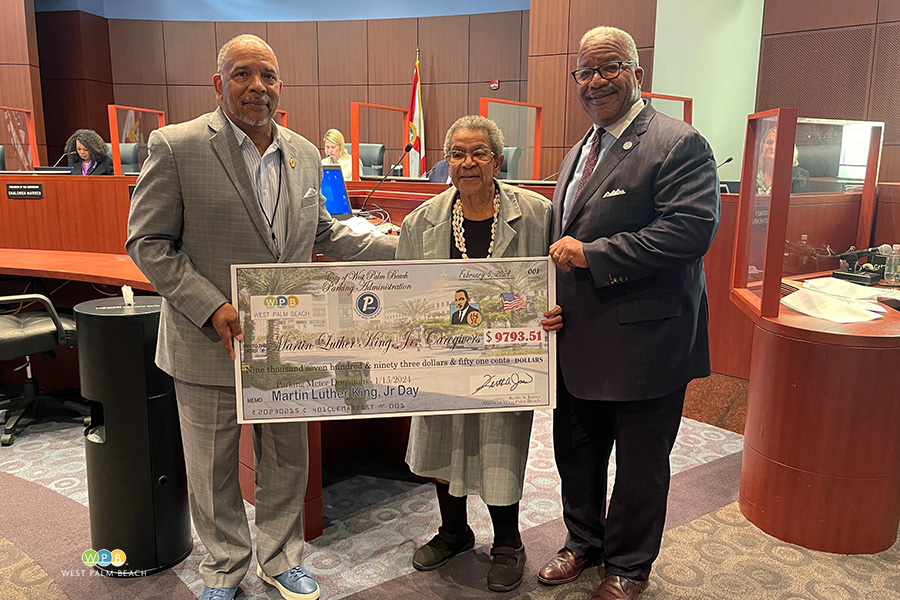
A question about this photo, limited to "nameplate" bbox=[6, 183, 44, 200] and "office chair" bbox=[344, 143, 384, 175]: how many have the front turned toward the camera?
2

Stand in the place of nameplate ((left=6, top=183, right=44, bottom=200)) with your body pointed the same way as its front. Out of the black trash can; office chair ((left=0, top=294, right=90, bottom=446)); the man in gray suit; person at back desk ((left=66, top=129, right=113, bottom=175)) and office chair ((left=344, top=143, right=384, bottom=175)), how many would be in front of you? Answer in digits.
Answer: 3

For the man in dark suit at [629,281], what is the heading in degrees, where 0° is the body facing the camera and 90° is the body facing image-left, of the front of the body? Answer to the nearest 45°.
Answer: approximately 45°

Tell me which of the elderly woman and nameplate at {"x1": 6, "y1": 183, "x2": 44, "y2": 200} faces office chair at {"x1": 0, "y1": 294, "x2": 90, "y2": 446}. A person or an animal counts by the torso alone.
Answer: the nameplate

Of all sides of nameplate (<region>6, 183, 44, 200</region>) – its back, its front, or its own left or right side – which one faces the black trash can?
front

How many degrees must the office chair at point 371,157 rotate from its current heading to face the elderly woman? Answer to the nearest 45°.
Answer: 0° — it already faces them

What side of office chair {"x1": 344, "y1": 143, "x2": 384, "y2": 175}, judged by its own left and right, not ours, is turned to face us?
front

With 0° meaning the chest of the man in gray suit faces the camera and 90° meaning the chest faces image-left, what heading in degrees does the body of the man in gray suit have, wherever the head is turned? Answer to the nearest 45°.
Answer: approximately 315°

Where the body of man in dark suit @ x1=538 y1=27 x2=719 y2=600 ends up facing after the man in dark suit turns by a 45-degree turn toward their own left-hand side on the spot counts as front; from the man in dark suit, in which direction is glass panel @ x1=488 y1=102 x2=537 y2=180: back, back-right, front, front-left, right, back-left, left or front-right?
back

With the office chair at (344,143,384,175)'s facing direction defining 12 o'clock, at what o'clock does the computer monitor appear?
The computer monitor is roughly at 12 o'clock from the office chair.

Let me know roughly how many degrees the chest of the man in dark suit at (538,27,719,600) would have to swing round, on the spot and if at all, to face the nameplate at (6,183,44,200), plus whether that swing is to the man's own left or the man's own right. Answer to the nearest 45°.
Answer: approximately 90° to the man's own right

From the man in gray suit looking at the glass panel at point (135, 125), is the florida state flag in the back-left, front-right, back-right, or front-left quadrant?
front-right

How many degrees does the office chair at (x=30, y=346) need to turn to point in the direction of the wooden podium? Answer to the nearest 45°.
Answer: approximately 45° to its right

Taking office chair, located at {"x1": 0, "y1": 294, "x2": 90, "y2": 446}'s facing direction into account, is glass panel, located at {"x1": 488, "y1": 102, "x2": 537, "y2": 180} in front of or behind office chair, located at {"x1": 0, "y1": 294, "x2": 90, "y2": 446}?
in front

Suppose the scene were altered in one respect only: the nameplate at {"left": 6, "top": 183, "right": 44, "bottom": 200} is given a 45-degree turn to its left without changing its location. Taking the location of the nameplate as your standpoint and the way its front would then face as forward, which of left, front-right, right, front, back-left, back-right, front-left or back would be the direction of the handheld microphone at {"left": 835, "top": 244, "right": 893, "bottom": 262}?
front

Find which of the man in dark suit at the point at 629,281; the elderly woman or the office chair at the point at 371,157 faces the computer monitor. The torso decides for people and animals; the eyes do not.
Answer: the office chair

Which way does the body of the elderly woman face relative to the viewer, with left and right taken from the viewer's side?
facing the viewer
